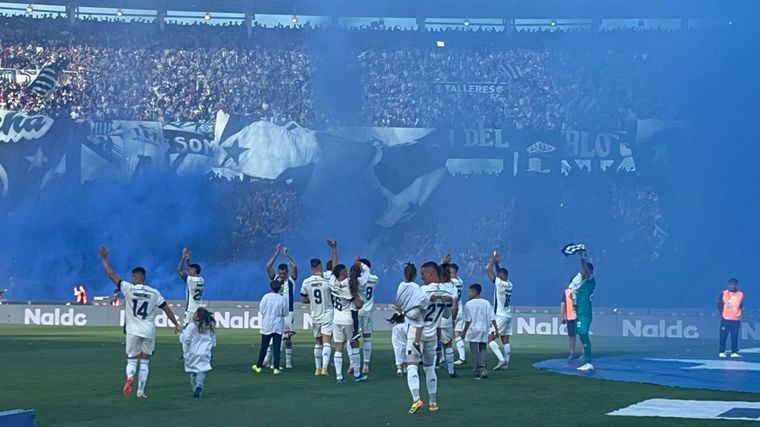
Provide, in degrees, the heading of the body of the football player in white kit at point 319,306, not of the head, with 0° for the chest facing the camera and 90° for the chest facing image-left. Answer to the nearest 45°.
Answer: approximately 180°

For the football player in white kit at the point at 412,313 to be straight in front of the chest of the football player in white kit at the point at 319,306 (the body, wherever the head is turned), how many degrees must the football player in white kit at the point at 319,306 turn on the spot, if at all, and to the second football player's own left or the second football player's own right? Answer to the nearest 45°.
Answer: approximately 180°

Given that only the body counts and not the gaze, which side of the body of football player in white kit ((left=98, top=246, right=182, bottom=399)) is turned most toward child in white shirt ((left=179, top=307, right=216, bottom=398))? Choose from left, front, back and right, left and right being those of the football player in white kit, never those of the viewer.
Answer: right

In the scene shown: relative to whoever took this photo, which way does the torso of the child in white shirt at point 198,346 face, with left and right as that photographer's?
facing away from the viewer

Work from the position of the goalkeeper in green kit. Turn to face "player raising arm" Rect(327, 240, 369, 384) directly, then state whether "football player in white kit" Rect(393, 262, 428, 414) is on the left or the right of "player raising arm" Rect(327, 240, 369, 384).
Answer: left

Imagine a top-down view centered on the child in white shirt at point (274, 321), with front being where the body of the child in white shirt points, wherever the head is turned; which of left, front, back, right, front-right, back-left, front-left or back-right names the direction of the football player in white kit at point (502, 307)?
right

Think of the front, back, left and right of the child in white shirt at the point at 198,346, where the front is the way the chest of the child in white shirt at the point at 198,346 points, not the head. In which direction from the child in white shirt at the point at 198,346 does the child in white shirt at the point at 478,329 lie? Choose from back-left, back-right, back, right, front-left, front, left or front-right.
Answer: front-right

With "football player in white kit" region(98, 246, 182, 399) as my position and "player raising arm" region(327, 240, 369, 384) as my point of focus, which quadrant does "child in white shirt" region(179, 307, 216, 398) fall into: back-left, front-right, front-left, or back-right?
front-right

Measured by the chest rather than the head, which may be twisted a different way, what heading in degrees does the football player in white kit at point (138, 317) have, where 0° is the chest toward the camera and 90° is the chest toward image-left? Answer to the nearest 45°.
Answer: approximately 180°

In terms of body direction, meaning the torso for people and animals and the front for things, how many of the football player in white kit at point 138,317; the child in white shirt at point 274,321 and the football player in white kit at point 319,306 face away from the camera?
3

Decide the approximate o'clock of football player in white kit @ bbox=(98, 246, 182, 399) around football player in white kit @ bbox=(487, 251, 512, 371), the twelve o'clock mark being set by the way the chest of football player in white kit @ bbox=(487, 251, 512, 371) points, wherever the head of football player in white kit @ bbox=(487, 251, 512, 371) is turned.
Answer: football player in white kit @ bbox=(98, 246, 182, 399) is roughly at 9 o'clock from football player in white kit @ bbox=(487, 251, 512, 371).

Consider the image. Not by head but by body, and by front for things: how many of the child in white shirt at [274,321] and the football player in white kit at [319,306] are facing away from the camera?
2

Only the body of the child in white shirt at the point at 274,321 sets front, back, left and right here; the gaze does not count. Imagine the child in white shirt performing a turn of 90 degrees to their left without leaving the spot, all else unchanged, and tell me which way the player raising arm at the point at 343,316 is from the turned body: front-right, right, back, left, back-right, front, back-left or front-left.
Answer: back-left

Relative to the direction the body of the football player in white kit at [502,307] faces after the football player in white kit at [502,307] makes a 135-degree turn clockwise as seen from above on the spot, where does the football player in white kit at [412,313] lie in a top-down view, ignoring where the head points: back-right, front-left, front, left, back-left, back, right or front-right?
right

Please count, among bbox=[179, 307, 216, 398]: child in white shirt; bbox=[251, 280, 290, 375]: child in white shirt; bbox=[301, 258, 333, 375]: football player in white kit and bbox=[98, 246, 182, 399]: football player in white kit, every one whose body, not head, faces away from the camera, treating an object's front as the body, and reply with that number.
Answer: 4

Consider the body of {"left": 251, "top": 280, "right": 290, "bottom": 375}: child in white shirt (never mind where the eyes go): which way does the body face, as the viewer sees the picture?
away from the camera
